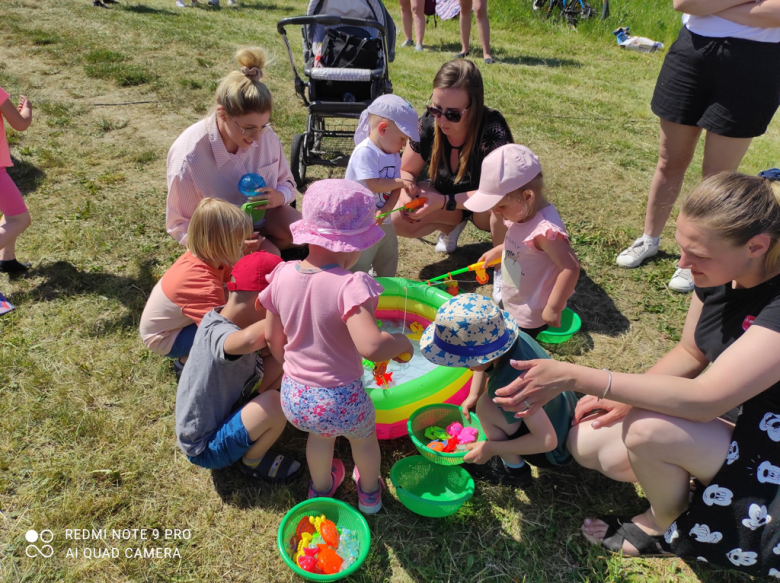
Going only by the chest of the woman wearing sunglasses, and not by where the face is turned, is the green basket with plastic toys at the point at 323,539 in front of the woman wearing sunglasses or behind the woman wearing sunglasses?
in front

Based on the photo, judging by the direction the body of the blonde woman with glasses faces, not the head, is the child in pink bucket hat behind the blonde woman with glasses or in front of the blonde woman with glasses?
in front

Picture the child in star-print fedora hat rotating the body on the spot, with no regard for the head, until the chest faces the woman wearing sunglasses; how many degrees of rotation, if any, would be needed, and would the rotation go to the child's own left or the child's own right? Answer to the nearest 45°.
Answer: approximately 90° to the child's own right

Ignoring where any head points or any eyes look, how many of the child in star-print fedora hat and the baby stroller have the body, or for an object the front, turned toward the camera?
1

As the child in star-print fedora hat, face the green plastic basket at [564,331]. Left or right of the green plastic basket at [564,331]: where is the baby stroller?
left

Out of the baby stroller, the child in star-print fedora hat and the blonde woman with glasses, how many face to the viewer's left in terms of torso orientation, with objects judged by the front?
1

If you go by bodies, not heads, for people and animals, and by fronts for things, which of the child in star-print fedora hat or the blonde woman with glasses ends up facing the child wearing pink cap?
the blonde woman with glasses

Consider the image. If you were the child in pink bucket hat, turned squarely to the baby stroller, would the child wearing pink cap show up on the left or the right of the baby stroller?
right

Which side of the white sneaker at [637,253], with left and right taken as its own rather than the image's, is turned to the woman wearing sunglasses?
front

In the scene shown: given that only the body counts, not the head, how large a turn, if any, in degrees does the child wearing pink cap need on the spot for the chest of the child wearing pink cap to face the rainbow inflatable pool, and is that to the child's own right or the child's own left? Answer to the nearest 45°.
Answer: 0° — they already face it
